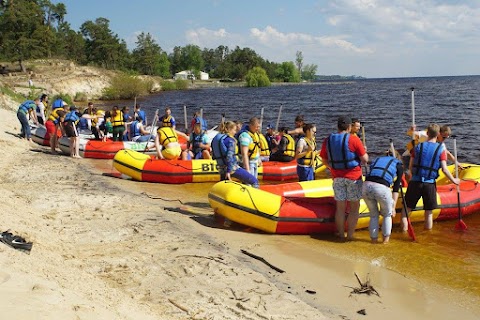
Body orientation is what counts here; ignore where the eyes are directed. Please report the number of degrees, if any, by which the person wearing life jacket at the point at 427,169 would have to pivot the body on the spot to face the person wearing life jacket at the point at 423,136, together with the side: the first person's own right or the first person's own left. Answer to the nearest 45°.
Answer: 0° — they already face them

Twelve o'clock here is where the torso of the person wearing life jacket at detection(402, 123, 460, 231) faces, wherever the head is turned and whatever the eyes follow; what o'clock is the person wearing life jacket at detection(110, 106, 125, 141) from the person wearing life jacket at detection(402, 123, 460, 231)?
the person wearing life jacket at detection(110, 106, 125, 141) is roughly at 10 o'clock from the person wearing life jacket at detection(402, 123, 460, 231).

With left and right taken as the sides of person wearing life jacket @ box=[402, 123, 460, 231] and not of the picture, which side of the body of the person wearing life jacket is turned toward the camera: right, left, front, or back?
back

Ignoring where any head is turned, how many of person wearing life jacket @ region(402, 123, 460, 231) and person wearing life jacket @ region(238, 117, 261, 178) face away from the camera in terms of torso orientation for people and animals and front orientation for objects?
1

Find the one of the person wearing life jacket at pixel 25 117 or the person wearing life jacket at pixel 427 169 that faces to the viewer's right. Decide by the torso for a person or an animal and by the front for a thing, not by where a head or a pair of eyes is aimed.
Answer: the person wearing life jacket at pixel 25 117

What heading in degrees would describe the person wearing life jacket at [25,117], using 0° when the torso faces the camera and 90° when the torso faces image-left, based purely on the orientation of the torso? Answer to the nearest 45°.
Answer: approximately 270°

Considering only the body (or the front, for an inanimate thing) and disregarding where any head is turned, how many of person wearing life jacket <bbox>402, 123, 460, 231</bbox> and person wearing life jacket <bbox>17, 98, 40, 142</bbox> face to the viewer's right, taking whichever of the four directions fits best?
1

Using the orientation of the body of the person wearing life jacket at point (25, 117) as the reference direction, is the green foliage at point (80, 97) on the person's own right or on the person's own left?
on the person's own left

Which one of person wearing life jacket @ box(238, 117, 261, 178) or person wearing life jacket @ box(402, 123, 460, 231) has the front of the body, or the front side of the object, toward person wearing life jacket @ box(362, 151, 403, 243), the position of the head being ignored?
person wearing life jacket @ box(238, 117, 261, 178)

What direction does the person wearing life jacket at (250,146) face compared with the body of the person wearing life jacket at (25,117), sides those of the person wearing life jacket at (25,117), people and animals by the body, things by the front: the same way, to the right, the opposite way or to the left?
to the right

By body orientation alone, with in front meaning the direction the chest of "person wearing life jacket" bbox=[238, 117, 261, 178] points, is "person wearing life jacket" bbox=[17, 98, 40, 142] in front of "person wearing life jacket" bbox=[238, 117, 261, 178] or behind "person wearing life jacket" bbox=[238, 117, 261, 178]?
behind
